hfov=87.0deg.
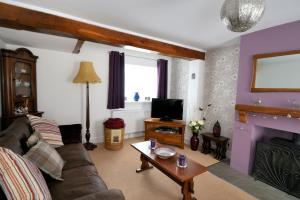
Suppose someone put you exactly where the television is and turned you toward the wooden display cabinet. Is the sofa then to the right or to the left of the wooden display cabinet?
left

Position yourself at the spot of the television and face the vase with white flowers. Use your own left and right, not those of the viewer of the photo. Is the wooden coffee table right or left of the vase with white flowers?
right

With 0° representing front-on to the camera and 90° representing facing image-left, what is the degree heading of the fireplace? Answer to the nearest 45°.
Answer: approximately 45°

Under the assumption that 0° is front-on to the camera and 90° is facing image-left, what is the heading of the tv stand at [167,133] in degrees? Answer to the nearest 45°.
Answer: approximately 45°

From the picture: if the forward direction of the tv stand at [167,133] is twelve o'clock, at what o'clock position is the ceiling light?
The ceiling light is roughly at 10 o'clock from the tv stand.

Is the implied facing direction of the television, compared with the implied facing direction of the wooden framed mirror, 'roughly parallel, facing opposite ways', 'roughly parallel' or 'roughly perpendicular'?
roughly perpendicular

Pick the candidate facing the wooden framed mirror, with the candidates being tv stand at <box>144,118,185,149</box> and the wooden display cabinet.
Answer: the wooden display cabinet

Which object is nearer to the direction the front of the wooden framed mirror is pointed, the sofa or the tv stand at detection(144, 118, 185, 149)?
the sofa

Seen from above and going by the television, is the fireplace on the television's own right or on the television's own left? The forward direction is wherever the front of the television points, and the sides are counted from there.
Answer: on the television's own left

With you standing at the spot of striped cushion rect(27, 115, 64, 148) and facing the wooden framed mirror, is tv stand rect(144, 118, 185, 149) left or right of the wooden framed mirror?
left
